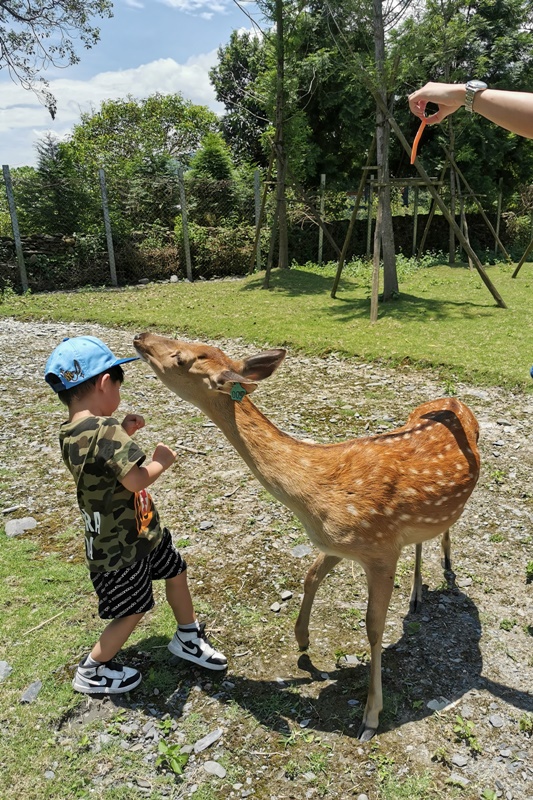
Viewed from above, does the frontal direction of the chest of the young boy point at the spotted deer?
yes

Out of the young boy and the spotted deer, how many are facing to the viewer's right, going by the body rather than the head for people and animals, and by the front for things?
1

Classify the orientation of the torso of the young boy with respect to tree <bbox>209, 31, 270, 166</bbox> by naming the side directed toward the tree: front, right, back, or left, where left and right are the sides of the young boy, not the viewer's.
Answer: left

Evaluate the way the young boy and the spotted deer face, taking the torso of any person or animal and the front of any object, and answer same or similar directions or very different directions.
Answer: very different directions

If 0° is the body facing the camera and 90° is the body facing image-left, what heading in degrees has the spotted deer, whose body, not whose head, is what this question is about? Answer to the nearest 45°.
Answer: approximately 45°

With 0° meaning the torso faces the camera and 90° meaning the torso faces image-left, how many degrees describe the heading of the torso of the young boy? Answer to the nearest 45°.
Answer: approximately 270°

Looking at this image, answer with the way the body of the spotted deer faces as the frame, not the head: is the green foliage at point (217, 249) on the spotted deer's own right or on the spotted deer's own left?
on the spotted deer's own right

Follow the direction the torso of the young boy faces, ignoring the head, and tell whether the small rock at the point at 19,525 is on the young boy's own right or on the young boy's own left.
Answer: on the young boy's own left
